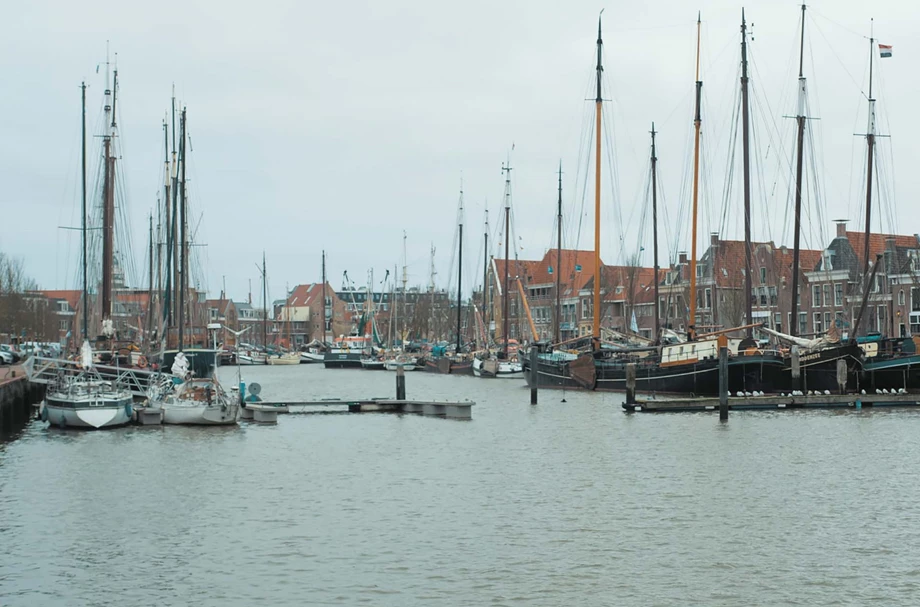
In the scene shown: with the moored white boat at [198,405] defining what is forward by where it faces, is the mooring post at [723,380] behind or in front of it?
behind
